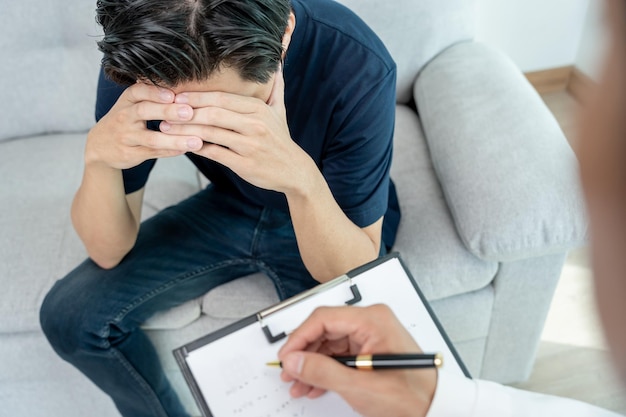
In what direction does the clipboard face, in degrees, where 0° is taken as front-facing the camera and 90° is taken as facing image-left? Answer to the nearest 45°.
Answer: approximately 0°

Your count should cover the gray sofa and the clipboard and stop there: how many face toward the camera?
2

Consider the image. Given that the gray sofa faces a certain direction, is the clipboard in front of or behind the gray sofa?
in front

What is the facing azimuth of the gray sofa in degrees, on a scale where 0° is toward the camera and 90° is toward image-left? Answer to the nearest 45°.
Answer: approximately 0°

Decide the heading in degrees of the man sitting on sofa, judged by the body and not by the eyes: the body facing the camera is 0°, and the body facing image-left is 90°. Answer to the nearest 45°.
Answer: approximately 45°
